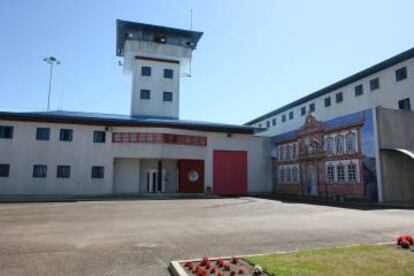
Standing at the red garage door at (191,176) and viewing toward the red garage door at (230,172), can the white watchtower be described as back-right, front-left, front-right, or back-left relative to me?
back-left

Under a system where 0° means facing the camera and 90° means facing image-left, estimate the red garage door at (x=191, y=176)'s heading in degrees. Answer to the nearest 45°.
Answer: approximately 0°

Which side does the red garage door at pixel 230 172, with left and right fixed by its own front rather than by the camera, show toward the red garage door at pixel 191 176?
right

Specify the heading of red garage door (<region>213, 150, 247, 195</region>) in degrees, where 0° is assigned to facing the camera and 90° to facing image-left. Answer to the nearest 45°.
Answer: approximately 0°

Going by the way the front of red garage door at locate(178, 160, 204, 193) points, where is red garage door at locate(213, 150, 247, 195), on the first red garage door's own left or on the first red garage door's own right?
on the first red garage door's own left
